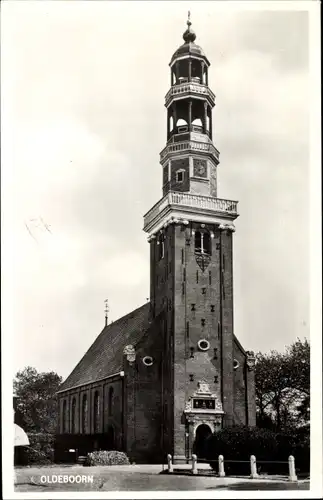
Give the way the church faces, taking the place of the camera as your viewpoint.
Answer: facing the viewer and to the right of the viewer

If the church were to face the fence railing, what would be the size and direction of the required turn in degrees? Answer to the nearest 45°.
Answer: approximately 45° to its right

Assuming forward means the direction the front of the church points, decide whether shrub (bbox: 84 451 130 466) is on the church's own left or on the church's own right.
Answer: on the church's own right

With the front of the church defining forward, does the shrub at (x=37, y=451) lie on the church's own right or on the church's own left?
on the church's own right
